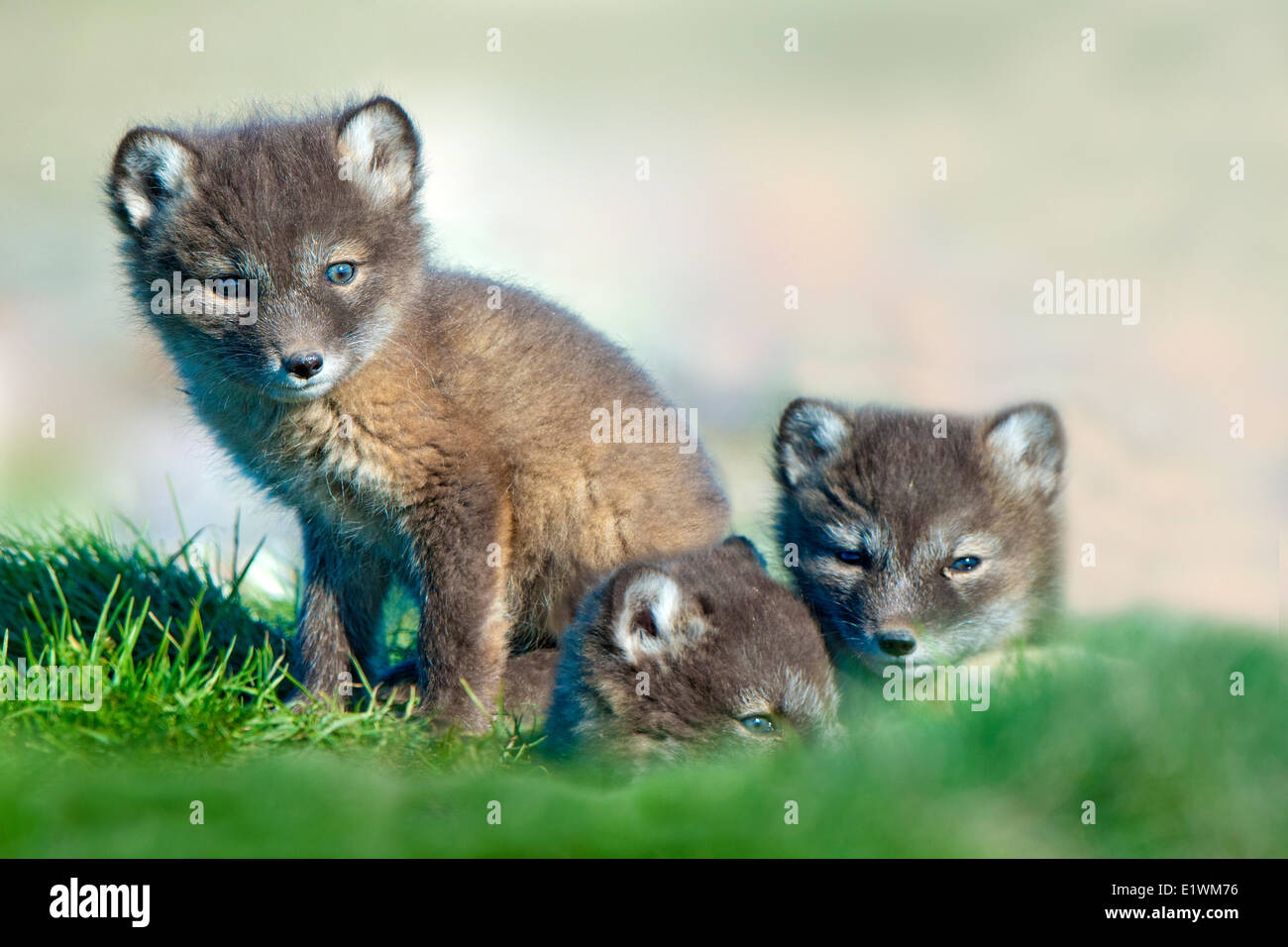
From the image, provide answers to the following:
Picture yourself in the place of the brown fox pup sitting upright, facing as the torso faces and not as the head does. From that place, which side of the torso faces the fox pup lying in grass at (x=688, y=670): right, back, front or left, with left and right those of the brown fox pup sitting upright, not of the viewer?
left

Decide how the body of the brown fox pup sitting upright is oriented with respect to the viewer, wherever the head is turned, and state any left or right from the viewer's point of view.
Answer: facing the viewer and to the left of the viewer
